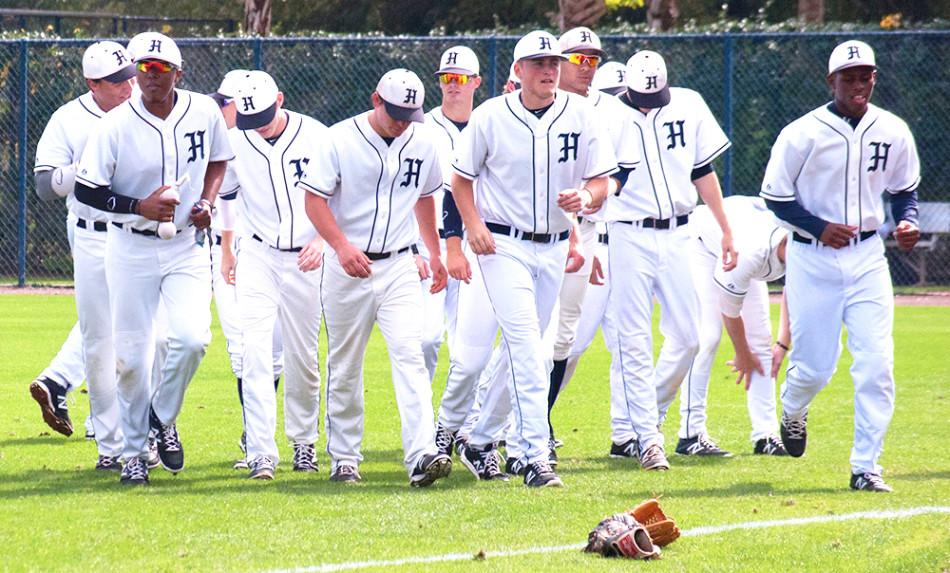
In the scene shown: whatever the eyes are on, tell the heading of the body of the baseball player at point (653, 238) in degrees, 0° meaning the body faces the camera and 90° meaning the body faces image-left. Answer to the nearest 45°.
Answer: approximately 0°

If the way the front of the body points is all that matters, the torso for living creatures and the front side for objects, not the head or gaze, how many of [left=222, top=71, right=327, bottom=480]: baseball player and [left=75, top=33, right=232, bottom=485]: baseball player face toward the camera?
2

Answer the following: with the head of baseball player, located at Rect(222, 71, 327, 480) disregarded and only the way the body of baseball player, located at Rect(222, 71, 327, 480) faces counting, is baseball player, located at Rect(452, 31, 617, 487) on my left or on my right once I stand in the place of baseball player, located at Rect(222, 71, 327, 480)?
on my left

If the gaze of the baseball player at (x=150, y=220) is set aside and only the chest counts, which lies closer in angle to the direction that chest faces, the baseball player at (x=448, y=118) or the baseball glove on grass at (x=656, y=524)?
the baseball glove on grass

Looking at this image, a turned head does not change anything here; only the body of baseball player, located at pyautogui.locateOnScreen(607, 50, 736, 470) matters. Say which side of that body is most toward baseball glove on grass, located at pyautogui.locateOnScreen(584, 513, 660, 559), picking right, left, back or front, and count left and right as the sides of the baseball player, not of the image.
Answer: front

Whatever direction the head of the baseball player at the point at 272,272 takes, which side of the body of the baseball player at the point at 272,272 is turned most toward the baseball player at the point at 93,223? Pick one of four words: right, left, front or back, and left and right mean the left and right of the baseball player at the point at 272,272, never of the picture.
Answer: right

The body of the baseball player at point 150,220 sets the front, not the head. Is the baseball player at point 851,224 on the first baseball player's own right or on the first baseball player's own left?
on the first baseball player's own left

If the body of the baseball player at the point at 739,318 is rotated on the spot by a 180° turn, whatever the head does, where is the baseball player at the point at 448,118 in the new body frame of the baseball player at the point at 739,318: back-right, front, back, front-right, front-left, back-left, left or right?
front-left
